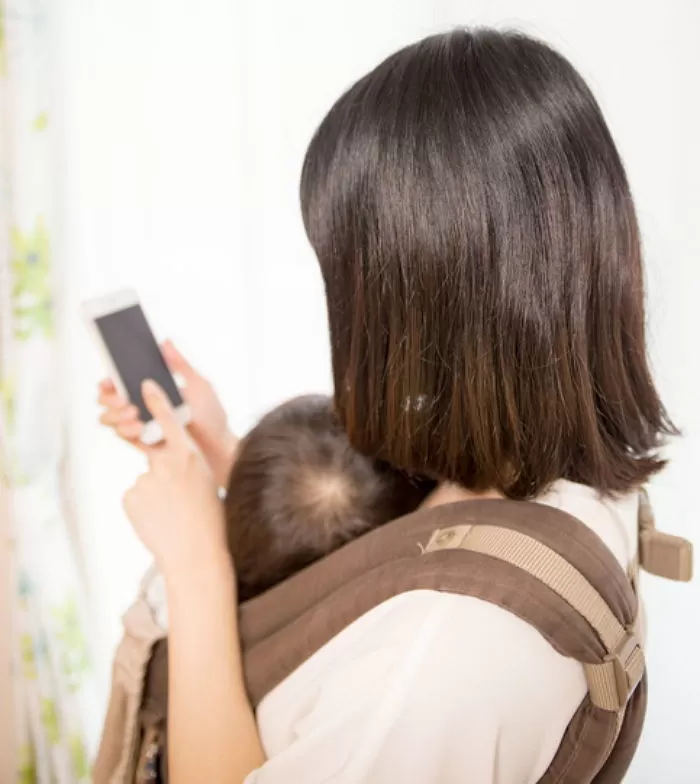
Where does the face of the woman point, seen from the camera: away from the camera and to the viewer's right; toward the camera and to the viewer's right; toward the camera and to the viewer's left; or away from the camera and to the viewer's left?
away from the camera and to the viewer's left

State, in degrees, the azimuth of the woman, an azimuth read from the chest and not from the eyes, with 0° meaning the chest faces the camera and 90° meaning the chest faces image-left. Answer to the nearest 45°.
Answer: approximately 135°
